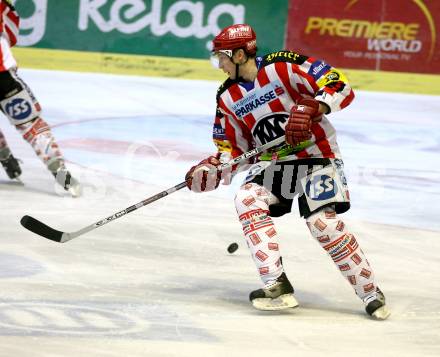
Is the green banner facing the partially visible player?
yes

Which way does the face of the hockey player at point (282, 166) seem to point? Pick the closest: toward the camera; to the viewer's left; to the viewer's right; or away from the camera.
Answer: to the viewer's left

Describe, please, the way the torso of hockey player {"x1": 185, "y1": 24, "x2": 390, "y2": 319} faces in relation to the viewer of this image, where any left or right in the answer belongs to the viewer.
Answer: facing the viewer and to the left of the viewer

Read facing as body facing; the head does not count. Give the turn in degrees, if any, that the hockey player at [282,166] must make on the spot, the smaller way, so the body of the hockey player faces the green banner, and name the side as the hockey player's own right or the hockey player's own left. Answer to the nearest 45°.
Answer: approximately 135° to the hockey player's own right

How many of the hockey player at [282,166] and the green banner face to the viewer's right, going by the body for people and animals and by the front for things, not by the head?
0

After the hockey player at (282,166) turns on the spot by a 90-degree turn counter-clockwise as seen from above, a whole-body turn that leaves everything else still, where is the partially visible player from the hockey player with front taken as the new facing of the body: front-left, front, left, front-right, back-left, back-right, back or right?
back

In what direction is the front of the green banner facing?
toward the camera

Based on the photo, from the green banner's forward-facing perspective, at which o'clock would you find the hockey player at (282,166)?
The hockey player is roughly at 12 o'clock from the green banner.

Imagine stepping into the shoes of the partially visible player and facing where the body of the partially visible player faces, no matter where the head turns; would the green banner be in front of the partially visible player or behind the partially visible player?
behind
